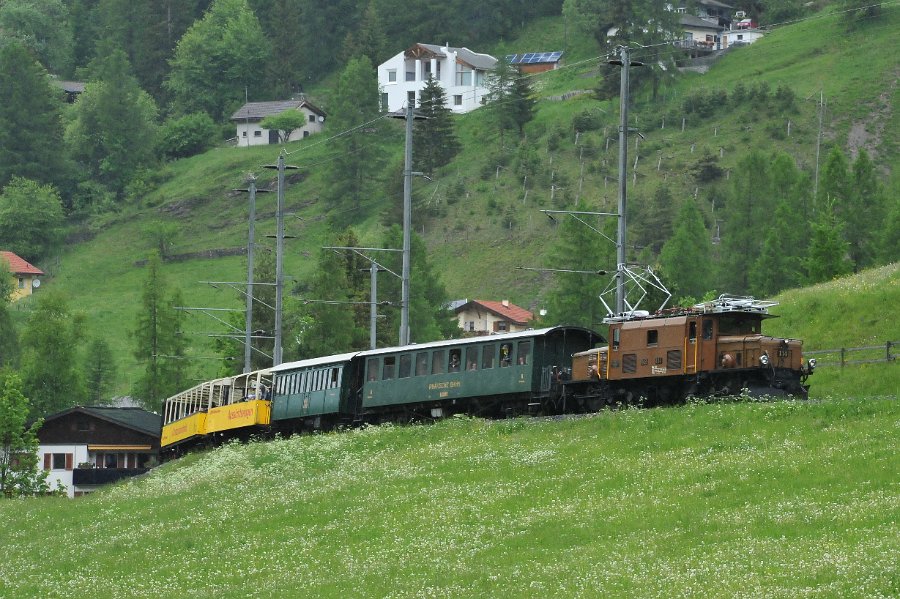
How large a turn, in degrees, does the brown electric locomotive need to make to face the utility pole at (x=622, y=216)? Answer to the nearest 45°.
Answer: approximately 180°

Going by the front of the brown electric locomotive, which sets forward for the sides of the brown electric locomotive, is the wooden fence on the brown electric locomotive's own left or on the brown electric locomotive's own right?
on the brown electric locomotive's own left

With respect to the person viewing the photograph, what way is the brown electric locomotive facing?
facing the viewer and to the right of the viewer
